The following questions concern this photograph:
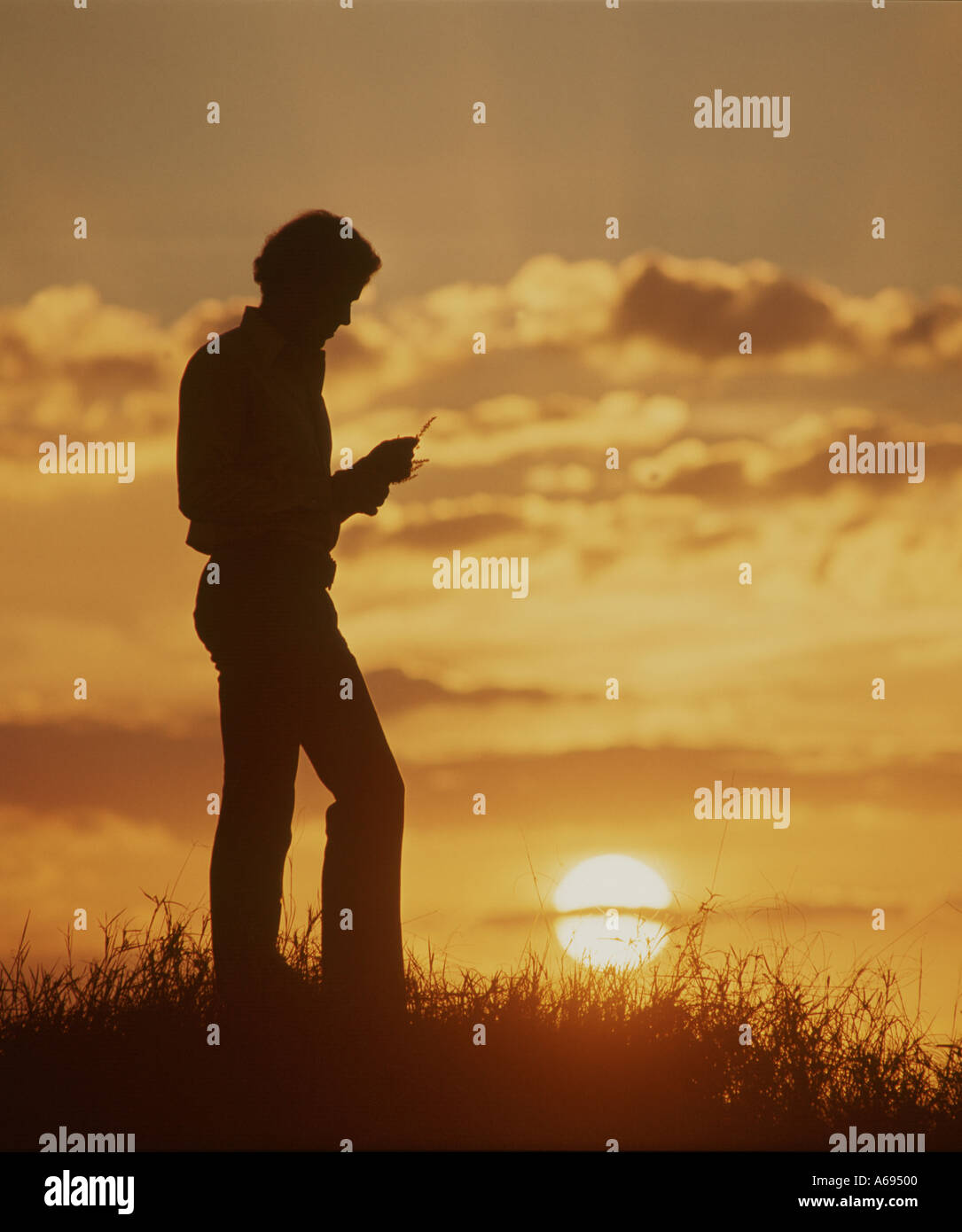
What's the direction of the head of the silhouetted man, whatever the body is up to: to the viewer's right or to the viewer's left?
to the viewer's right

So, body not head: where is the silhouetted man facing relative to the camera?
to the viewer's right
